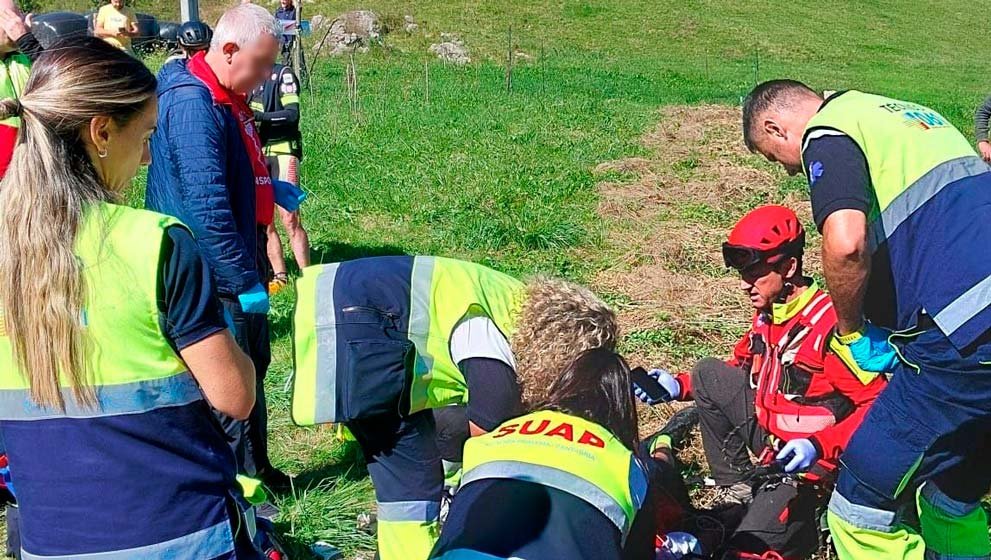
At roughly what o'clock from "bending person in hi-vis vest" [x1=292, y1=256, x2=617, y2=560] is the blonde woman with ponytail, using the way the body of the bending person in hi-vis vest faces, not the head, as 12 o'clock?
The blonde woman with ponytail is roughly at 4 o'clock from the bending person in hi-vis vest.

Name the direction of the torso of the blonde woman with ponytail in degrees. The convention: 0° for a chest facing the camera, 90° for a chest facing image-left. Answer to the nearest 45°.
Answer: approximately 225°

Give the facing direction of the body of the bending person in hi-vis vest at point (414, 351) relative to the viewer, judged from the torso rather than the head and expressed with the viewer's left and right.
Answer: facing to the right of the viewer

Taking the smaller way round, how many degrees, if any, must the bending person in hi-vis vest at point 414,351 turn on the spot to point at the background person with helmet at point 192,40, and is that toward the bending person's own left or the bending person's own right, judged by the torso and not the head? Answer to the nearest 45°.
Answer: approximately 135° to the bending person's own left

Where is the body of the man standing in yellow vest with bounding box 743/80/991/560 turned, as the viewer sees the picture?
to the viewer's left

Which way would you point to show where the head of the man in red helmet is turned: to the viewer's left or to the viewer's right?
to the viewer's left

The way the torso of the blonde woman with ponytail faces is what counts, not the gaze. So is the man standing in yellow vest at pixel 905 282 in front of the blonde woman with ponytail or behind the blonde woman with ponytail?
in front

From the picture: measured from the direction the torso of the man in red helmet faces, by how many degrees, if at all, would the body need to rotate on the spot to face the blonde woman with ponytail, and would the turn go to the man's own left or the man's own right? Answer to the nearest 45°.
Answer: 0° — they already face them

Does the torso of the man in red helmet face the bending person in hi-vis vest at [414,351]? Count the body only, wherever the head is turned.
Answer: yes

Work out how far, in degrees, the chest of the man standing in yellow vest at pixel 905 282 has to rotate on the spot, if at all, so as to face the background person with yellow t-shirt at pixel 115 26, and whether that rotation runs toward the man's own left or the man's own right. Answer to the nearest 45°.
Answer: approximately 45° to the man's own right

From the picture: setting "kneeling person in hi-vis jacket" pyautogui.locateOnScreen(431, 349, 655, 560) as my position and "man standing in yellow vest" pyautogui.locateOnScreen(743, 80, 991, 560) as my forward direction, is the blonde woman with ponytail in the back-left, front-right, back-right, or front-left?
back-left

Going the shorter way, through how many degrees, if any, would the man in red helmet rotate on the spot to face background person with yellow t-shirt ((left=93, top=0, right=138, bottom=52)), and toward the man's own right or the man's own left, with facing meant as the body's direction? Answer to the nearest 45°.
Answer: approximately 90° to the man's own right

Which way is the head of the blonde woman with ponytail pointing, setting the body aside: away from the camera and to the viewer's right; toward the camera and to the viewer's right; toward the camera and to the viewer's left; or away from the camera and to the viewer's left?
away from the camera and to the viewer's right

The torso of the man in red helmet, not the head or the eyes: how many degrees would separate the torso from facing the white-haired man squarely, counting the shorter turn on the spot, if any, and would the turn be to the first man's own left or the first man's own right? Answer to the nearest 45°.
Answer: approximately 45° to the first man's own right

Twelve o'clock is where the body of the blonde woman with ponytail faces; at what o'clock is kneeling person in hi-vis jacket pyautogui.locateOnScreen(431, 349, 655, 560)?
The kneeling person in hi-vis jacket is roughly at 2 o'clock from the blonde woman with ponytail.

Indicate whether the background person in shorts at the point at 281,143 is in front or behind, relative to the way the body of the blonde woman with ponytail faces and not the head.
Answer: in front

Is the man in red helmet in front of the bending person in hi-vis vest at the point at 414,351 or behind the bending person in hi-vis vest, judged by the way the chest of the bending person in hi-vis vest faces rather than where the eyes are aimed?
in front
